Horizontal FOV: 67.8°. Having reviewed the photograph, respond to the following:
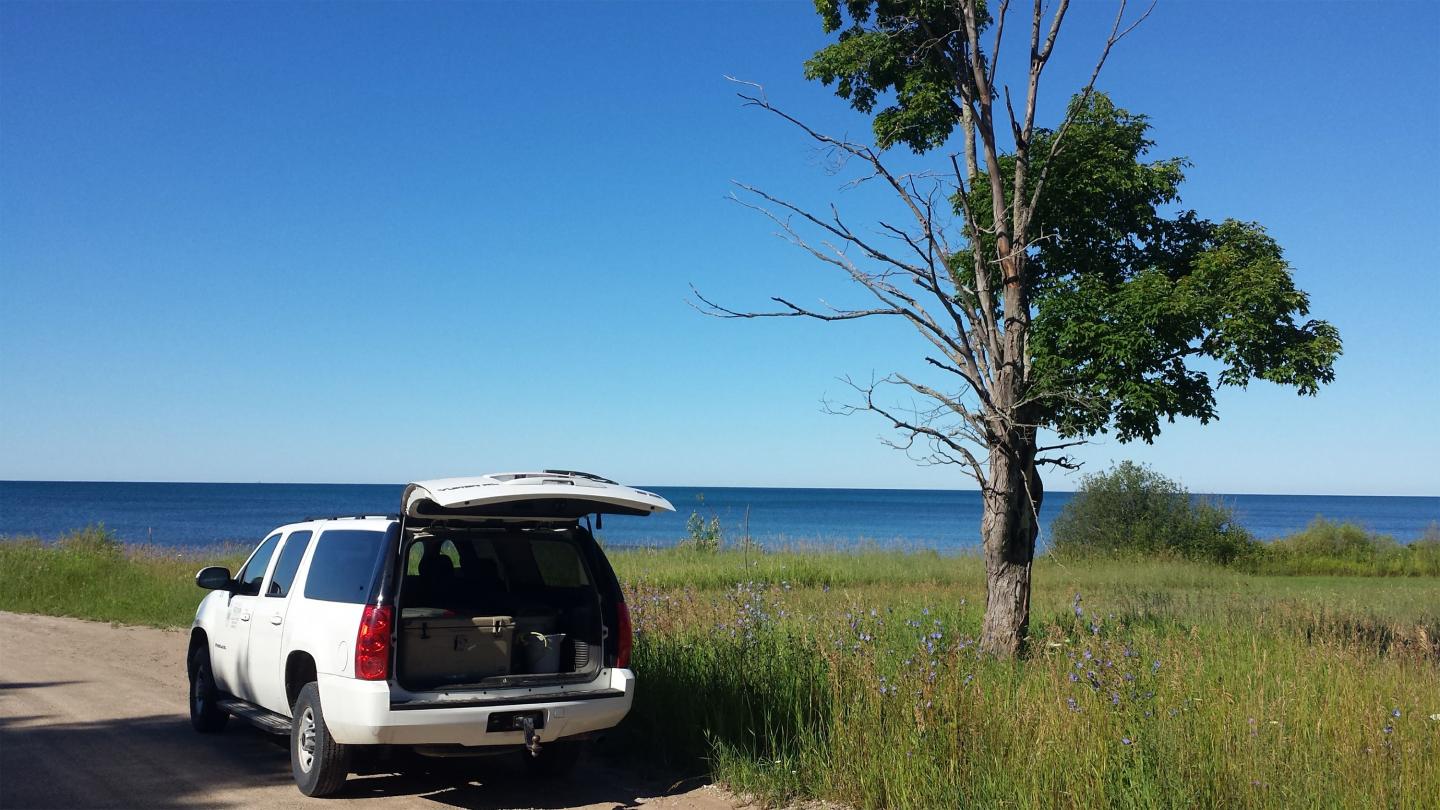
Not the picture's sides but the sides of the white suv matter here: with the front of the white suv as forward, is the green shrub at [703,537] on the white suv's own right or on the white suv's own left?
on the white suv's own right

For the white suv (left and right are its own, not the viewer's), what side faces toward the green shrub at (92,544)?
front

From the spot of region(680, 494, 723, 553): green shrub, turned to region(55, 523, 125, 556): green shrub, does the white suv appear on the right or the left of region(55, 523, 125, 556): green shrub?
left

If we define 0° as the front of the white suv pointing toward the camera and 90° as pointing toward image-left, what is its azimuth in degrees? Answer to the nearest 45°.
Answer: approximately 135°

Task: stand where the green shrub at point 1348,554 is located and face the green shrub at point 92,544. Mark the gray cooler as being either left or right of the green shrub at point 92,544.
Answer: left

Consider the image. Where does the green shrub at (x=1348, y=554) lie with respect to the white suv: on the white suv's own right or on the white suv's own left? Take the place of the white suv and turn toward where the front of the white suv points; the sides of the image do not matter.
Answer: on the white suv's own right

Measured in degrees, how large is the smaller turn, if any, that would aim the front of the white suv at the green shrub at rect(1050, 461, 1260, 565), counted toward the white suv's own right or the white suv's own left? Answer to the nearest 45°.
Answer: approximately 90° to the white suv's own right
